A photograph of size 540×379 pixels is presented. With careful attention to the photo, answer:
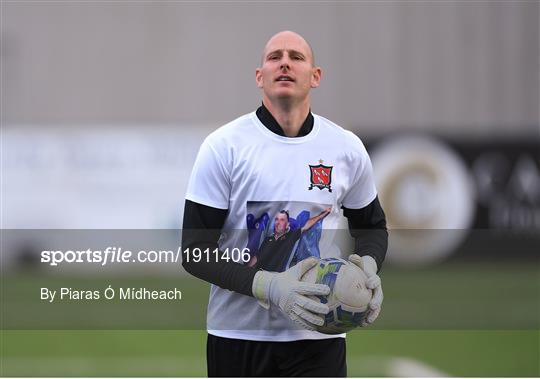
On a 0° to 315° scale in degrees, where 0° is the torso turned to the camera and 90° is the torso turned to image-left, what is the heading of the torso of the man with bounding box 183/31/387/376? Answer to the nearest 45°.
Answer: approximately 0°
